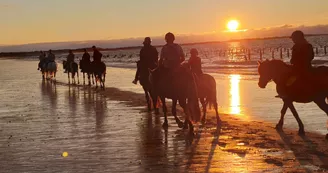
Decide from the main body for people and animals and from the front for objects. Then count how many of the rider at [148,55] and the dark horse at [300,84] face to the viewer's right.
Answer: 0

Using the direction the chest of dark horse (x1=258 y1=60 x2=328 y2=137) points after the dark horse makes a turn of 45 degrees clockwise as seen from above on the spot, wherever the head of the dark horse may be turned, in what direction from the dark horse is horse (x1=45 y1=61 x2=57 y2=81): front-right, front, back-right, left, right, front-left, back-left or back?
front

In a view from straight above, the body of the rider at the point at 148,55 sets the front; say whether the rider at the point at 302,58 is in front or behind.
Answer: behind

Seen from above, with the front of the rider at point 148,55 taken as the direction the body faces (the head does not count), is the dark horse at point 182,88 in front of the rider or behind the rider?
behind

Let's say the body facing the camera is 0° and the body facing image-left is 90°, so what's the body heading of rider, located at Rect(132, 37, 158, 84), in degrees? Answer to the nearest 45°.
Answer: approximately 135°

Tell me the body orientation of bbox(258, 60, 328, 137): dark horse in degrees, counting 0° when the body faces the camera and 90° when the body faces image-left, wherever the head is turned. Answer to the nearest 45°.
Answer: approximately 90°

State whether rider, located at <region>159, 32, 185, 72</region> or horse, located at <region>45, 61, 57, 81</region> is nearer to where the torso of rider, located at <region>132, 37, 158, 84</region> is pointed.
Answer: the horse

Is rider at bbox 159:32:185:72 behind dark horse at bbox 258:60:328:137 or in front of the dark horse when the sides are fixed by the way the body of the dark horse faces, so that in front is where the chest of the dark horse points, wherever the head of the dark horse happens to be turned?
in front

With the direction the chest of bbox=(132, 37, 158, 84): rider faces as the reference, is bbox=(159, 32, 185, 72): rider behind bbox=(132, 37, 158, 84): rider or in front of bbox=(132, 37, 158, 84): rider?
behind

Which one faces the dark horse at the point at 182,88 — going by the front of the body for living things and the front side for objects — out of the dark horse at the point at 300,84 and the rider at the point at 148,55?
the dark horse at the point at 300,84

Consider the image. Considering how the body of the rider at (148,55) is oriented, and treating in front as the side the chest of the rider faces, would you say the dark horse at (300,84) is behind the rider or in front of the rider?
behind

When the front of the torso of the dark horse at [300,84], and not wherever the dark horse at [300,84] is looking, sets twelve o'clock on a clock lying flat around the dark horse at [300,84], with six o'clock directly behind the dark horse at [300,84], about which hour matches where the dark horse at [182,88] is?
the dark horse at [182,88] is roughly at 12 o'clock from the dark horse at [300,84].
